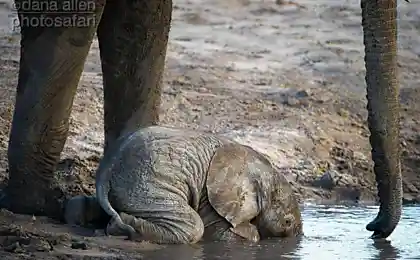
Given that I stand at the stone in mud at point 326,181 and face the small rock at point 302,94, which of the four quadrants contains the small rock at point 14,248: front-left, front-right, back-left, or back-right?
back-left

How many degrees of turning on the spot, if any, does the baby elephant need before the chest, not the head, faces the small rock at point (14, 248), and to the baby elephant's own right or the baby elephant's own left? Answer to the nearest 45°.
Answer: approximately 135° to the baby elephant's own right

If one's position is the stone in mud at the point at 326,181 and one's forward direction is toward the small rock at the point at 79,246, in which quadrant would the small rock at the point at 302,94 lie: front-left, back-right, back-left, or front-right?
back-right

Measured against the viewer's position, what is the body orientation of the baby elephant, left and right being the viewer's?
facing to the right of the viewer

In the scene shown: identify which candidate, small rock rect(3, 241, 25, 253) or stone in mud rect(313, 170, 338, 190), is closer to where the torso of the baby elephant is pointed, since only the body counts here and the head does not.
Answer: the stone in mud

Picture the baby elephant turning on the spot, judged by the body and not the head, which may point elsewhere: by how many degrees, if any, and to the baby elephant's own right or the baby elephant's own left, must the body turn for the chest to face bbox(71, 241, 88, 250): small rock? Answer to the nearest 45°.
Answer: approximately 135° to the baby elephant's own right

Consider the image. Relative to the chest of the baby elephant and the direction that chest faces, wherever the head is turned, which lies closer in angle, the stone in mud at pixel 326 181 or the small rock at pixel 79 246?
the stone in mud

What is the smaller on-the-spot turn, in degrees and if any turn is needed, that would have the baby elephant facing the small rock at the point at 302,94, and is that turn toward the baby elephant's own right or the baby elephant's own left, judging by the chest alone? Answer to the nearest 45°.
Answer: approximately 90° to the baby elephant's own left

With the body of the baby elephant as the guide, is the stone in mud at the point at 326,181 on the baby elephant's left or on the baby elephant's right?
on the baby elephant's left
